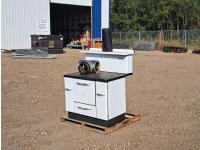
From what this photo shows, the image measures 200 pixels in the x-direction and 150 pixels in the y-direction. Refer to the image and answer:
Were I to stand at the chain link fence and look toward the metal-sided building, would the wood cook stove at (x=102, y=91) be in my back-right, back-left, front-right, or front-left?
front-left

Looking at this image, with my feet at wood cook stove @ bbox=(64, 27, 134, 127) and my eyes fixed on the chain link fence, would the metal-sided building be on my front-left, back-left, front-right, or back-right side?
front-left

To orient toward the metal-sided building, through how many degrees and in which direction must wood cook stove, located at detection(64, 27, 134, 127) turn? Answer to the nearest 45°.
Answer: approximately 135° to its right

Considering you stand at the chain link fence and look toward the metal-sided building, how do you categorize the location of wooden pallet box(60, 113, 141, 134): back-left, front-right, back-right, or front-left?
front-left

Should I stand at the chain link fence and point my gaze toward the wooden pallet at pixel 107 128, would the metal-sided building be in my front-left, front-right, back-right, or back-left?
front-right

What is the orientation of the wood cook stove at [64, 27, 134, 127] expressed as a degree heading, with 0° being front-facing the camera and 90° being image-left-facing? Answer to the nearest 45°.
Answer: approximately 45°

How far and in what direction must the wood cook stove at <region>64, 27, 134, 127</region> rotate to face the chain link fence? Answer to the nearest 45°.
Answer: approximately 135° to its right
